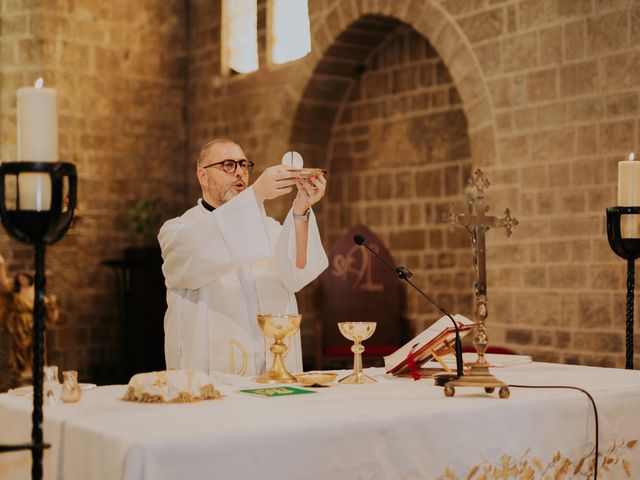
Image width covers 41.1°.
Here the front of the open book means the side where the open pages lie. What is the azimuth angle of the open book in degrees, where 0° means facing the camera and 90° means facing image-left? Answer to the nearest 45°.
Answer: approximately 135°

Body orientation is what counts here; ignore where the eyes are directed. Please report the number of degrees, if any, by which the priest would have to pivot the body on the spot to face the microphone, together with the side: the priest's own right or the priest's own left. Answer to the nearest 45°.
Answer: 0° — they already face it

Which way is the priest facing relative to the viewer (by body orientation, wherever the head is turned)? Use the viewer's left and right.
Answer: facing the viewer and to the right of the viewer

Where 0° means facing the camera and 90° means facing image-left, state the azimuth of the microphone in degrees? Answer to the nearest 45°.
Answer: approximately 90°

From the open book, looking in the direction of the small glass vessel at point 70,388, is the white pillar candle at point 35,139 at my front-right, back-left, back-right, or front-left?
front-left

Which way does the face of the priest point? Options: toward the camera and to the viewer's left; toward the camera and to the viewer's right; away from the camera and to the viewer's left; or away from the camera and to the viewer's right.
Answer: toward the camera and to the viewer's right

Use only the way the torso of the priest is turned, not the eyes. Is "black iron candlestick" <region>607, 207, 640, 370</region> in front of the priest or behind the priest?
in front

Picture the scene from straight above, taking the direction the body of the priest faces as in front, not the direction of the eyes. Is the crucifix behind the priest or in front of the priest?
in front

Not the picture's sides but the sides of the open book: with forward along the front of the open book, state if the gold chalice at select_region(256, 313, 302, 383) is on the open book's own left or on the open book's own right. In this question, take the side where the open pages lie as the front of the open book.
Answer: on the open book's own left

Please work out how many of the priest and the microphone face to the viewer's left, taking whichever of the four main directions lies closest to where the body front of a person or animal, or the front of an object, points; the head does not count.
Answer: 1

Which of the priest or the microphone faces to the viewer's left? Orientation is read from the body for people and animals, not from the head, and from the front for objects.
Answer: the microphone

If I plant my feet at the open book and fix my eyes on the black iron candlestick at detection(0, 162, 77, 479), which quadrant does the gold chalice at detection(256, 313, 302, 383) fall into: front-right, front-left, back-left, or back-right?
front-right
